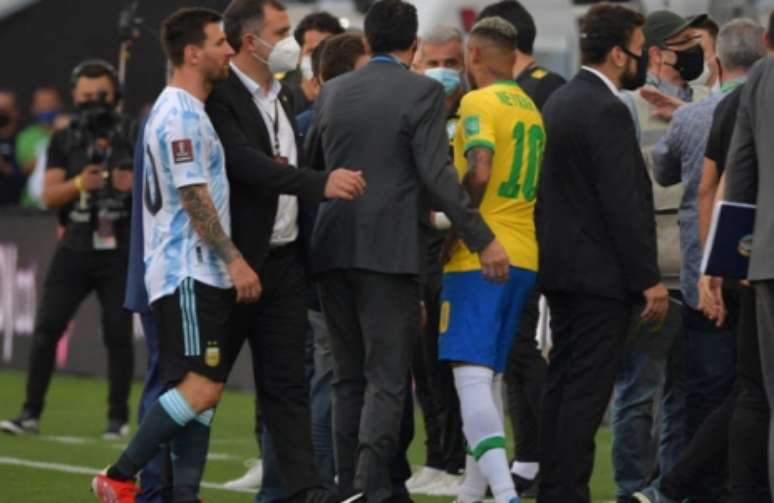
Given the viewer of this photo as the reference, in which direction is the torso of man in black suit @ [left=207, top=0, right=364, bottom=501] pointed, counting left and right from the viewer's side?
facing the viewer and to the right of the viewer

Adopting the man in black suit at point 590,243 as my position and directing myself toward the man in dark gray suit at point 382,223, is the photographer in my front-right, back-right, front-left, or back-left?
front-right

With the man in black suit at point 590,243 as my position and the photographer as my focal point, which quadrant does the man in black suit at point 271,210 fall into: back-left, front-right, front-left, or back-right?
front-left

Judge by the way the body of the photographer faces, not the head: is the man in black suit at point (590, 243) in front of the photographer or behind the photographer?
in front

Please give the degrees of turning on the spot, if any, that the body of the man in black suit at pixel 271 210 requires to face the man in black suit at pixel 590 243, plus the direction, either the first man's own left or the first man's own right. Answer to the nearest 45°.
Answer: approximately 45° to the first man's own left

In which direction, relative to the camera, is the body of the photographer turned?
toward the camera

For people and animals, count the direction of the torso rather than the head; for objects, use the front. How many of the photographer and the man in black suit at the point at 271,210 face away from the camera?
0
